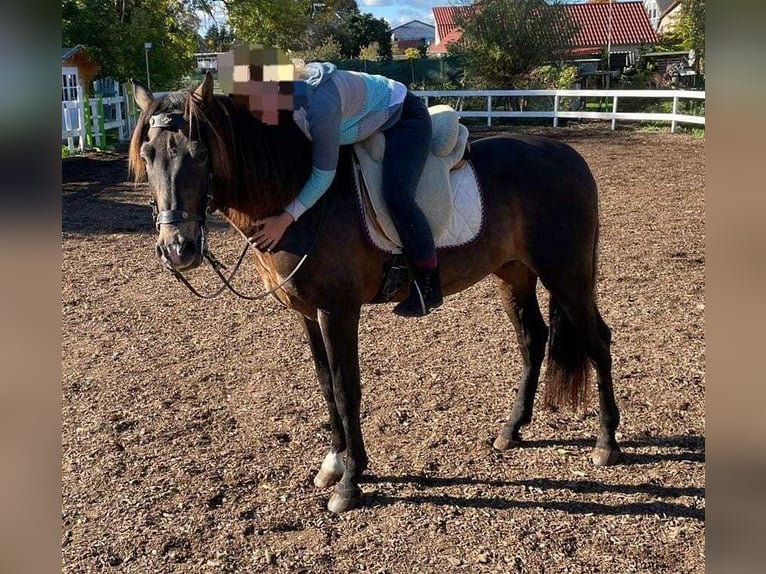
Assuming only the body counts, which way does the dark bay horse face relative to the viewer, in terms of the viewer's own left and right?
facing the viewer and to the left of the viewer

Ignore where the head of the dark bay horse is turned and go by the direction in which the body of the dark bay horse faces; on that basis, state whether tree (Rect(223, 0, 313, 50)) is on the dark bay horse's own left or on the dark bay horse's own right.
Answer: on the dark bay horse's own right

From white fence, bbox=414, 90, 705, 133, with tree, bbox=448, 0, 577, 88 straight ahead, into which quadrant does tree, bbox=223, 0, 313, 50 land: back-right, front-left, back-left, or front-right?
front-left

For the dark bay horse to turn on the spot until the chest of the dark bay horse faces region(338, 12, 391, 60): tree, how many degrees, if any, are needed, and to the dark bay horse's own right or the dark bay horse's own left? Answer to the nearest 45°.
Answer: approximately 135° to the dark bay horse's own right

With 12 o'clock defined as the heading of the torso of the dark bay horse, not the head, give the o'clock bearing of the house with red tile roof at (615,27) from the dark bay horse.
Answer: The house with red tile roof is roughly at 5 o'clock from the dark bay horse.

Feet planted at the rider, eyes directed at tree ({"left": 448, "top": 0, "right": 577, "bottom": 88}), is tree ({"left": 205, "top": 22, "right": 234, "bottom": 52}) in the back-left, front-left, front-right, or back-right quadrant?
front-left

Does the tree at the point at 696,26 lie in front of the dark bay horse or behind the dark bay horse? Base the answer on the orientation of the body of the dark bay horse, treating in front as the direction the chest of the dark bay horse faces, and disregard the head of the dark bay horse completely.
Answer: behind

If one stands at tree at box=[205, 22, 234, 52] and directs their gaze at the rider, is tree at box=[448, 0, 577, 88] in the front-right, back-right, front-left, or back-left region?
front-left

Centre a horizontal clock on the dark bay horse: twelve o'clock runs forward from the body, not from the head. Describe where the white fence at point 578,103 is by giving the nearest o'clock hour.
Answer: The white fence is roughly at 5 o'clock from the dark bay horse.

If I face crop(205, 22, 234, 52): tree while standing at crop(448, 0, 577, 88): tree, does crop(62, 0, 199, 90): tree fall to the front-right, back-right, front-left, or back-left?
front-left
